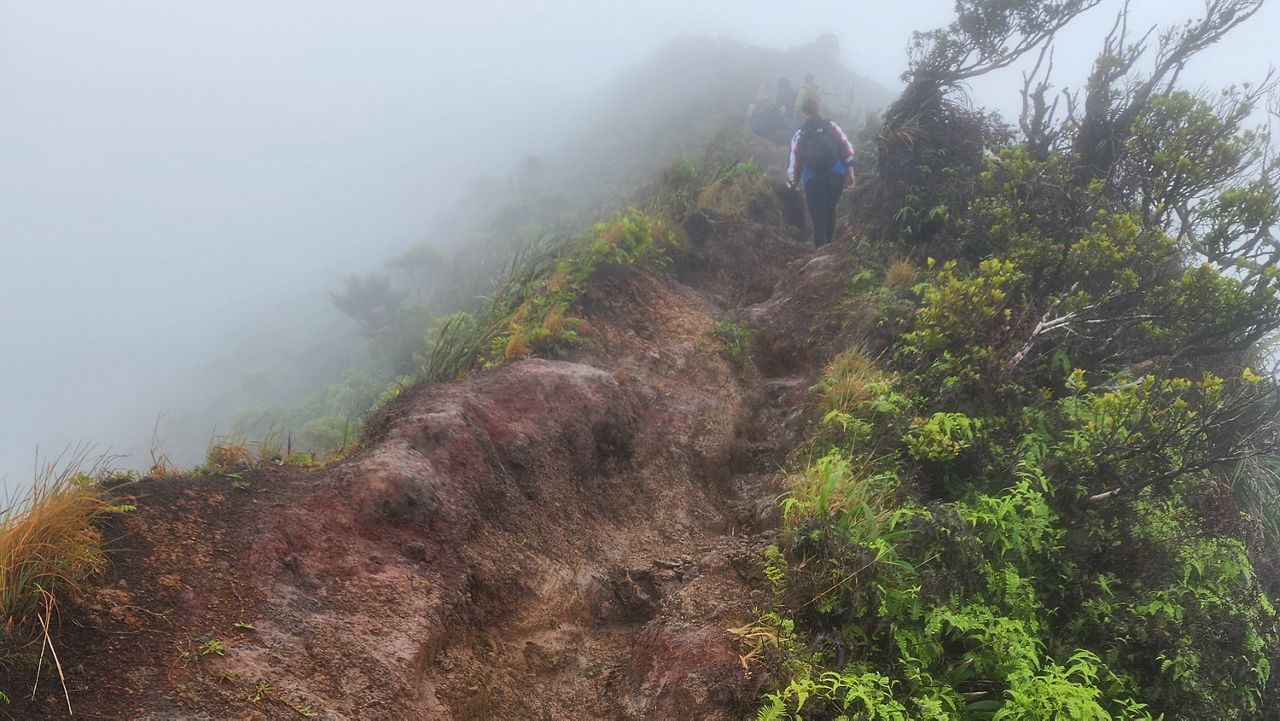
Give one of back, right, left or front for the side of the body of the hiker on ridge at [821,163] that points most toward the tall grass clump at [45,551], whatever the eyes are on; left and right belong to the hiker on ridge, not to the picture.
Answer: back

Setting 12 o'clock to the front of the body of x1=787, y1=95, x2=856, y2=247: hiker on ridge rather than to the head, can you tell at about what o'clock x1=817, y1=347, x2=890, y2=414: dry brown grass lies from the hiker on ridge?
The dry brown grass is roughly at 6 o'clock from the hiker on ridge.

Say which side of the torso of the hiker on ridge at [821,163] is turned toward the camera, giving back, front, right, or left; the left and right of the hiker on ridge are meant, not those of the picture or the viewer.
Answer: back

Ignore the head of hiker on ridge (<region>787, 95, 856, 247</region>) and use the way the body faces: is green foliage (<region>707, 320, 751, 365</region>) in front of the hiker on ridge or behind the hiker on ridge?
behind

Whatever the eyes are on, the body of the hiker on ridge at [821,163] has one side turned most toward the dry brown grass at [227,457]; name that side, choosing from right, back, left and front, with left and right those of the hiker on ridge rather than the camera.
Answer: back

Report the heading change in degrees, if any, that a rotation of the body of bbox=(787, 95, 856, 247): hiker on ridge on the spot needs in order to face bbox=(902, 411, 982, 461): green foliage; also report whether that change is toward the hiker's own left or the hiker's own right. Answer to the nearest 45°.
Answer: approximately 180°
